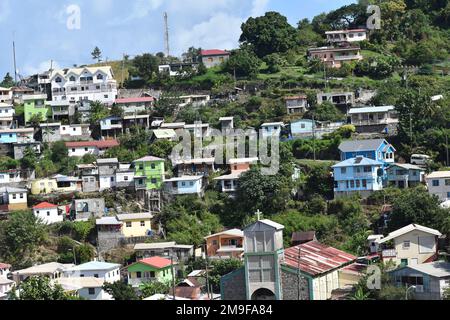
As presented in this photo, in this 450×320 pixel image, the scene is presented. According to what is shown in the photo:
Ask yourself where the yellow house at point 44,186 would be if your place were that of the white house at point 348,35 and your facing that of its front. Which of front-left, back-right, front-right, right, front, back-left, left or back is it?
front-right

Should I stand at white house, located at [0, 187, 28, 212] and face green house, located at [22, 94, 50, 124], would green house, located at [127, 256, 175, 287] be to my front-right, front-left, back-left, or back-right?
back-right

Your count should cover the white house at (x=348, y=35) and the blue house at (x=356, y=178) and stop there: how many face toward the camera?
2

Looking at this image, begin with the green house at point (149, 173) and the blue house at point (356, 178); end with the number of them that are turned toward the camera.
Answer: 2

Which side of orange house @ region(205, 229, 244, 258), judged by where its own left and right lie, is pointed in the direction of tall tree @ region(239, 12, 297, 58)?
back

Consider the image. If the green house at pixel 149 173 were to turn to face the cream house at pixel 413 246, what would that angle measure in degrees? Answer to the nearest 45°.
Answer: approximately 45° to its left

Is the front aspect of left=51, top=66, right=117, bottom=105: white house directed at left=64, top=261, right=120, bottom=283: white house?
yes

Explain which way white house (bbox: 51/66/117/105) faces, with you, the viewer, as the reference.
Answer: facing the viewer

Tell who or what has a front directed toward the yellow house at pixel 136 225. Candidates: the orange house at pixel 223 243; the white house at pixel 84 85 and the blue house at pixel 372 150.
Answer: the white house

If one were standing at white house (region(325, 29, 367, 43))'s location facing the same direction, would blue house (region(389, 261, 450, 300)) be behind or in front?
in front

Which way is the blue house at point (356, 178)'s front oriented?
toward the camera

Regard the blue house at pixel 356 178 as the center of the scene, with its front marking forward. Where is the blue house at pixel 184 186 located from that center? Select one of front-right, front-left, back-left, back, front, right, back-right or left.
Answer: right
